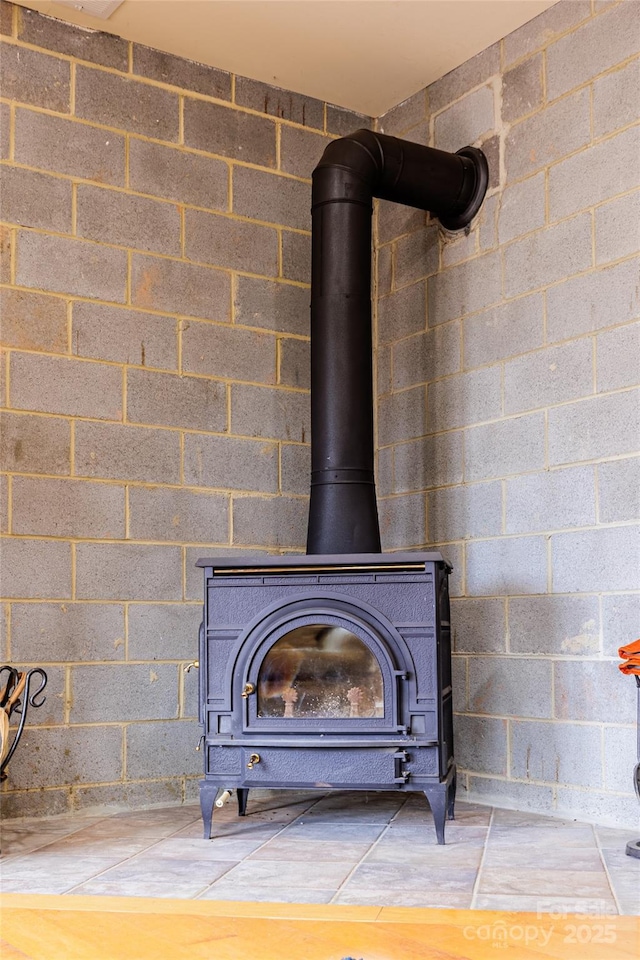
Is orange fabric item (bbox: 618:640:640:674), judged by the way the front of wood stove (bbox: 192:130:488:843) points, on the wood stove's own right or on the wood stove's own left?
on the wood stove's own left

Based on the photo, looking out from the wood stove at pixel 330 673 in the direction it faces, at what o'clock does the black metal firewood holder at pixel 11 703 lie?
The black metal firewood holder is roughly at 3 o'clock from the wood stove.

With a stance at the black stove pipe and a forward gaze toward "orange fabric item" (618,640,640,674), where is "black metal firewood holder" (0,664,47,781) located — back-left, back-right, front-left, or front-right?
back-right

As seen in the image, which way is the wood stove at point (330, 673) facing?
toward the camera

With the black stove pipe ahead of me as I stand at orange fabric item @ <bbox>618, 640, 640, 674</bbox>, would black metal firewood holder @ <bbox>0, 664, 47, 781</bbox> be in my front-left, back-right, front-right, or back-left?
front-left

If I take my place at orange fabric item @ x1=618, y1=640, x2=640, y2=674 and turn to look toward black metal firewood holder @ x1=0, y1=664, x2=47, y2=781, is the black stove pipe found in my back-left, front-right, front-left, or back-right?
front-right
